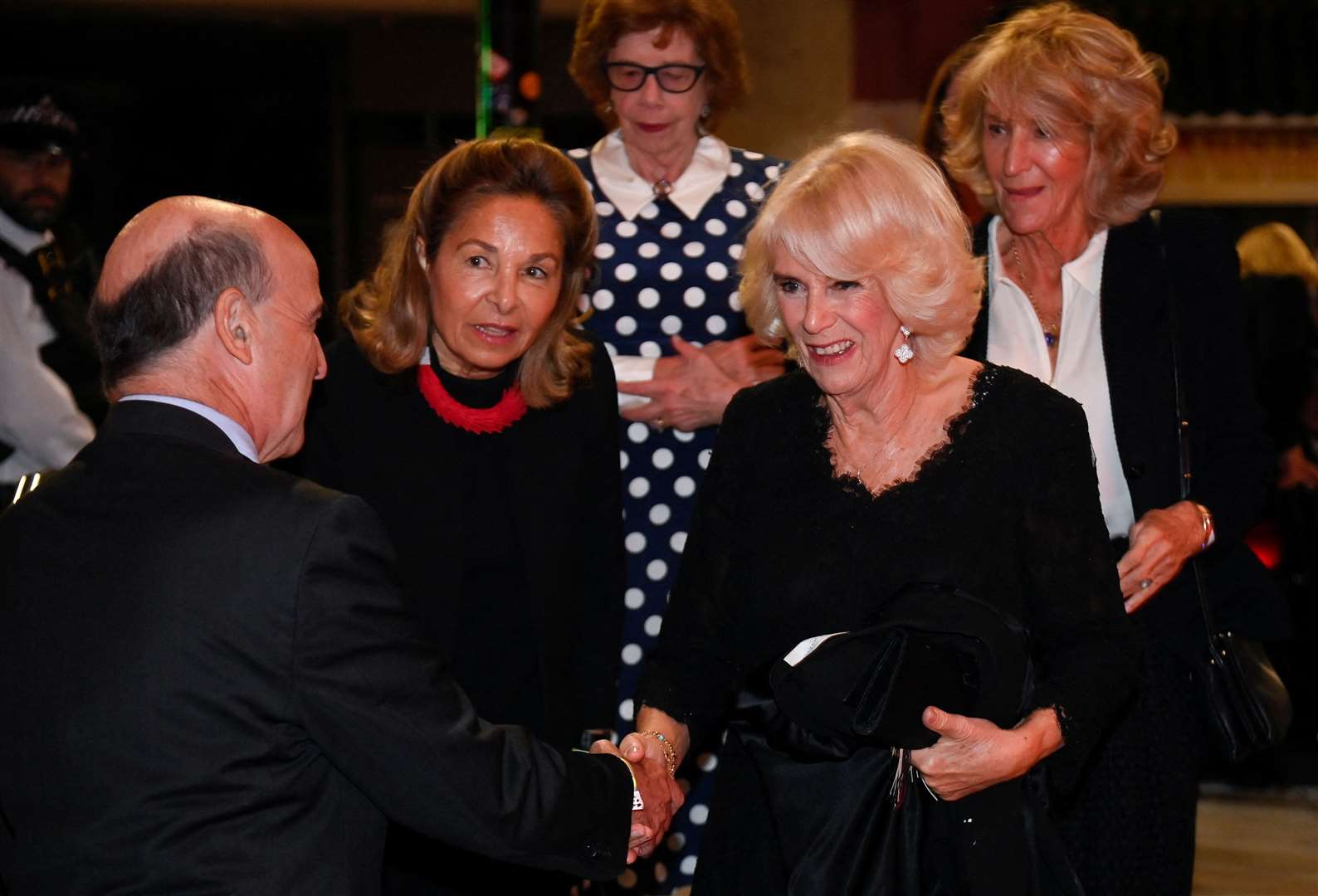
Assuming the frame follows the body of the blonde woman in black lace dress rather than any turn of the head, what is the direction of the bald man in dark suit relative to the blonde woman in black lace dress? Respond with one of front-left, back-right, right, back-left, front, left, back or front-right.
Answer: front

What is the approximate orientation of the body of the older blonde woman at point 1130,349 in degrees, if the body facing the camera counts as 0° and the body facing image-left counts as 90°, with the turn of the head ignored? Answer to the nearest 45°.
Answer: approximately 45°

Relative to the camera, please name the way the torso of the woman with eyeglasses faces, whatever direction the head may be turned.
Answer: toward the camera

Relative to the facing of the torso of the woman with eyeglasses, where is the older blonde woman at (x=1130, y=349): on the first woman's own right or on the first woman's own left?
on the first woman's own left

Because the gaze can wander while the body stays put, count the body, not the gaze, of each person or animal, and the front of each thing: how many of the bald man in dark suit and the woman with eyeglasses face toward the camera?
1

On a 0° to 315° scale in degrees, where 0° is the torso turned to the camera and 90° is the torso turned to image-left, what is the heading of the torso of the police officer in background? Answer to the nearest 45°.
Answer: approximately 315°

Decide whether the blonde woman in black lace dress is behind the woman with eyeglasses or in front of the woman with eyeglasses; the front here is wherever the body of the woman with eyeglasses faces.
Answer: in front

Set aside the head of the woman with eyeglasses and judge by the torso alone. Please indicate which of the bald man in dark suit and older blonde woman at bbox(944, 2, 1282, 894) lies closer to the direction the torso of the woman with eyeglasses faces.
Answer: the bald man in dark suit

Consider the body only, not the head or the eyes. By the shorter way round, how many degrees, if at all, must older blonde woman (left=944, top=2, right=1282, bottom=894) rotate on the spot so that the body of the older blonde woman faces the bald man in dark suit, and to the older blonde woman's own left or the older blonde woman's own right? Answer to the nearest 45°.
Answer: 0° — they already face them

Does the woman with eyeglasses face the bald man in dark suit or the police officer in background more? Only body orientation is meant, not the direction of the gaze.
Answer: the bald man in dark suit

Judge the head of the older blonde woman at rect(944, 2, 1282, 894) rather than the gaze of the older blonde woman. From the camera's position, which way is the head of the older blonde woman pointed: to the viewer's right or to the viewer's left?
to the viewer's left

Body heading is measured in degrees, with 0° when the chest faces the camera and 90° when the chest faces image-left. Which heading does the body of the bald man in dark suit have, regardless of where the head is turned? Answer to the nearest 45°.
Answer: approximately 225°

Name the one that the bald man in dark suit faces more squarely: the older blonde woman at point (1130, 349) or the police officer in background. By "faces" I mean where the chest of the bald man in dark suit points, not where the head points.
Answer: the older blonde woman
